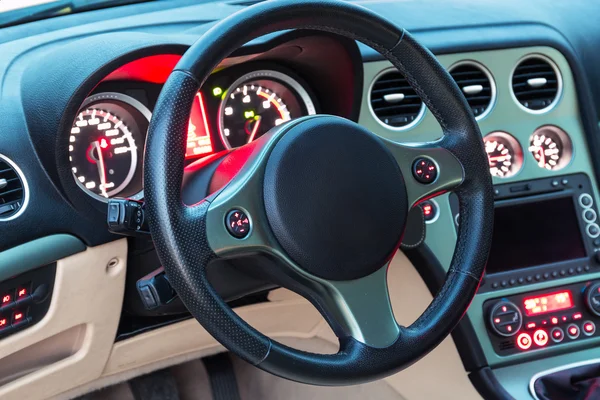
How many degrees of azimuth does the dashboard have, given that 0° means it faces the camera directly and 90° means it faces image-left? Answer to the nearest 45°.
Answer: approximately 0°
